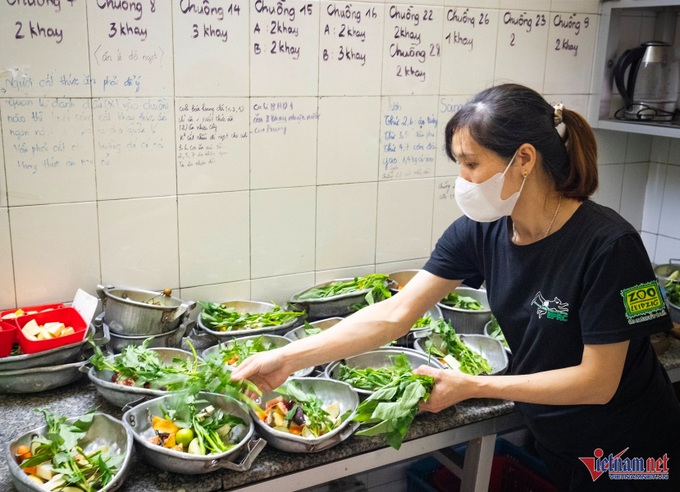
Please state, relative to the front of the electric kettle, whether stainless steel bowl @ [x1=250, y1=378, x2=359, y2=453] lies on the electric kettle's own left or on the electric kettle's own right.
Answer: on the electric kettle's own right

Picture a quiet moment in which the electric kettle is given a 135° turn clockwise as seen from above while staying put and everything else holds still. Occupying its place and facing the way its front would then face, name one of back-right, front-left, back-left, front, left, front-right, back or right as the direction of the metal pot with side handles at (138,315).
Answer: front

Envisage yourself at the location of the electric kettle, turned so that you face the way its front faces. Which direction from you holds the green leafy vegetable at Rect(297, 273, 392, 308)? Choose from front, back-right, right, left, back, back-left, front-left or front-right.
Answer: back-right

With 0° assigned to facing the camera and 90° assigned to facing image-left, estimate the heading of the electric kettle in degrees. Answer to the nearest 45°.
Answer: approximately 270°

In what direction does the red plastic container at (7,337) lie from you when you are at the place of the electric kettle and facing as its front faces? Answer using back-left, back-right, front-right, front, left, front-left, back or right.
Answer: back-right

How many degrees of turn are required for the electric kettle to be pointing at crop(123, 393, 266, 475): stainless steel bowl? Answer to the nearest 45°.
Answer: approximately 135° to its right

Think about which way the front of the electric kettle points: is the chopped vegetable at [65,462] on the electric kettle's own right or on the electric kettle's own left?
on the electric kettle's own right

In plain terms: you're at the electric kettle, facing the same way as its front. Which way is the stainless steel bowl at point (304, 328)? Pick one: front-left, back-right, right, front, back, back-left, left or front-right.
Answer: back-right

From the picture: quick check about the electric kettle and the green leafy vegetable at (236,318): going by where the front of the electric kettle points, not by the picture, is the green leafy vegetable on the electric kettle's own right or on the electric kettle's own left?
on the electric kettle's own right

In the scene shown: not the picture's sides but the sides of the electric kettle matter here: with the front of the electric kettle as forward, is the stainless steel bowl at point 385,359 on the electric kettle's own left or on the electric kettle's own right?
on the electric kettle's own right

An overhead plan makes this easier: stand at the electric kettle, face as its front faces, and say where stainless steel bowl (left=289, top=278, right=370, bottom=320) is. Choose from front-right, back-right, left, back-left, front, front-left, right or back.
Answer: back-right
